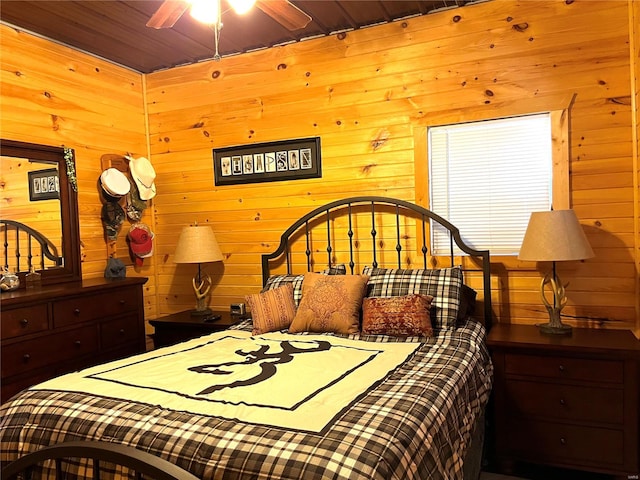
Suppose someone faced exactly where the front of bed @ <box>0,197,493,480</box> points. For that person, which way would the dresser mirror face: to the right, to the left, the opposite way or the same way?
to the left

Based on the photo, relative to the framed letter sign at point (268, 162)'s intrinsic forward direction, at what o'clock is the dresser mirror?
The dresser mirror is roughly at 1 o'clock from the framed letter sign.

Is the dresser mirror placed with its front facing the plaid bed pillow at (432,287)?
yes

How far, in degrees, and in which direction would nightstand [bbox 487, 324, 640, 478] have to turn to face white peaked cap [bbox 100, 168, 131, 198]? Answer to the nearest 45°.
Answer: approximately 90° to its right

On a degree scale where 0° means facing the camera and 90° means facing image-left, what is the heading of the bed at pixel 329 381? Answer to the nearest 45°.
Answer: approximately 45°

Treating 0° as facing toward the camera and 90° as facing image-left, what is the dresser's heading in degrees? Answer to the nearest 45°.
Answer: approximately 315°

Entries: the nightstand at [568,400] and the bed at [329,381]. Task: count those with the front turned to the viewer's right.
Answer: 0

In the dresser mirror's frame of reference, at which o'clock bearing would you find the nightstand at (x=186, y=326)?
The nightstand is roughly at 11 o'clock from the dresser mirror.

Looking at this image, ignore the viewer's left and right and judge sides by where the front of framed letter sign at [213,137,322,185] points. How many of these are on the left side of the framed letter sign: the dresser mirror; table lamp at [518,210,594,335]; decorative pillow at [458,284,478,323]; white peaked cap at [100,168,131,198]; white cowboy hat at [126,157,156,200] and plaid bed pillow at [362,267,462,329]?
3

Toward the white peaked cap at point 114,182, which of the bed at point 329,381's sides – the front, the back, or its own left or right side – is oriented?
right

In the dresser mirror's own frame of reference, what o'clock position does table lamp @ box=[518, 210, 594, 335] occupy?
The table lamp is roughly at 12 o'clock from the dresser mirror.

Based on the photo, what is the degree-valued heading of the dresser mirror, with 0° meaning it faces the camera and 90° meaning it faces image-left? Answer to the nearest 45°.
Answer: approximately 315°

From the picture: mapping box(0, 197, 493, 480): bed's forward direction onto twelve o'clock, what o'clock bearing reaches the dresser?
The dresser is roughly at 3 o'clock from the bed.

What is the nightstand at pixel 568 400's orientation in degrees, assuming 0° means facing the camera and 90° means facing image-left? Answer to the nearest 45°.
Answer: approximately 0°

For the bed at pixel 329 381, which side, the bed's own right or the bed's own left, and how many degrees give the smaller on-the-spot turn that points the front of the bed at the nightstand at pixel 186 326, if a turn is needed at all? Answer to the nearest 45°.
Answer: approximately 90° to the bed's own right
